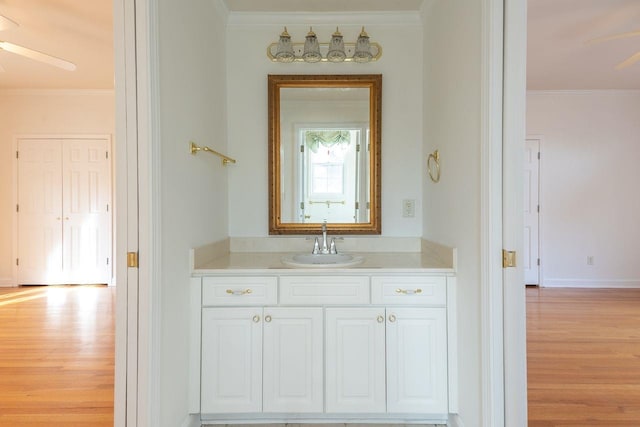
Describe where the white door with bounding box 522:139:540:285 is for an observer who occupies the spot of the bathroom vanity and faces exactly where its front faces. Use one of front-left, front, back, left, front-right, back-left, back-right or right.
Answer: back-left

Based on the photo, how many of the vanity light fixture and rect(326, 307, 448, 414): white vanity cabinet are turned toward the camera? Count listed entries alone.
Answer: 2

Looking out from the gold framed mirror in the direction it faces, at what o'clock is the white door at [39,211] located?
The white door is roughly at 4 o'clock from the gold framed mirror.

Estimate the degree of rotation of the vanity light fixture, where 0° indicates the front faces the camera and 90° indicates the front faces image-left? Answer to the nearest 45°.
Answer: approximately 0°

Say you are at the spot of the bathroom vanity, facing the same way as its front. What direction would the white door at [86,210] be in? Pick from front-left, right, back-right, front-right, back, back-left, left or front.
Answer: back-right
